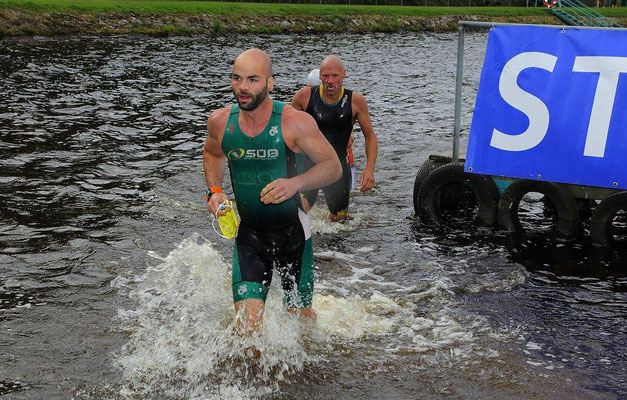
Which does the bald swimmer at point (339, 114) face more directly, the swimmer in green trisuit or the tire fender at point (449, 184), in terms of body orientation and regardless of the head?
the swimmer in green trisuit

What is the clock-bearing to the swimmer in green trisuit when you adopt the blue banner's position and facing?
The swimmer in green trisuit is roughly at 1 o'clock from the blue banner.

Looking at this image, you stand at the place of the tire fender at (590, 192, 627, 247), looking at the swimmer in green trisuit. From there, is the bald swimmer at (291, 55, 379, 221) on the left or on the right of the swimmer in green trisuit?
right

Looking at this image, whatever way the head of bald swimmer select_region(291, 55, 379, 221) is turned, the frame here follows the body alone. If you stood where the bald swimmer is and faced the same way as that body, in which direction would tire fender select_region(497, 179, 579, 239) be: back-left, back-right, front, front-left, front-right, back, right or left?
left

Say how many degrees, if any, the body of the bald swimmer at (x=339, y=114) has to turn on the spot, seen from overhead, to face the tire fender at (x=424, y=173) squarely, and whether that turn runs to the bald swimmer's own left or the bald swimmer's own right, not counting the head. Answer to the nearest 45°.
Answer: approximately 135° to the bald swimmer's own left

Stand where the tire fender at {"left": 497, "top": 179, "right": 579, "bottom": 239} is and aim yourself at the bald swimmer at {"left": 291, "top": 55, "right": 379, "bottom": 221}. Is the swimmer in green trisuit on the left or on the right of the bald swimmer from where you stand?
left

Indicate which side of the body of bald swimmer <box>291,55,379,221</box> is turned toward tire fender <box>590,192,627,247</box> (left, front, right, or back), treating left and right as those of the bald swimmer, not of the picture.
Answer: left

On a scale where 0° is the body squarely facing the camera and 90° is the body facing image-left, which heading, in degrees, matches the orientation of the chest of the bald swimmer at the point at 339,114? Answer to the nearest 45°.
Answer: approximately 0°

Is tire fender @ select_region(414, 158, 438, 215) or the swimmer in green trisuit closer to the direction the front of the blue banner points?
the swimmer in green trisuit

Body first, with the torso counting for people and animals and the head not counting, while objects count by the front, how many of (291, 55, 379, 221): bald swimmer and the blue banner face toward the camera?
2
